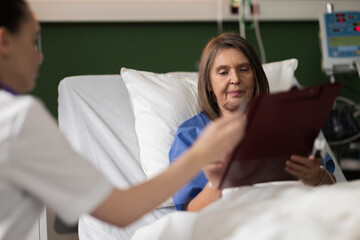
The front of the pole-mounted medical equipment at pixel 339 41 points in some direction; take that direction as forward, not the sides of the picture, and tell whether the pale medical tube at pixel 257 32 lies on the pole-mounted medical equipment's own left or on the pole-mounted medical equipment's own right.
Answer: on the pole-mounted medical equipment's own right

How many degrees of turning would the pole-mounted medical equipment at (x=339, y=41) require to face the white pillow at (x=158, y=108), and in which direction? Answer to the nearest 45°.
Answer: approximately 45° to its right

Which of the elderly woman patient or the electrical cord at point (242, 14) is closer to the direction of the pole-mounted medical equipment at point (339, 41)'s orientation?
the elderly woman patient

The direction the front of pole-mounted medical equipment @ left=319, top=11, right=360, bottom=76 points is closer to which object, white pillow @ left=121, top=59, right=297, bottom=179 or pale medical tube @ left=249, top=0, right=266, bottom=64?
the white pillow

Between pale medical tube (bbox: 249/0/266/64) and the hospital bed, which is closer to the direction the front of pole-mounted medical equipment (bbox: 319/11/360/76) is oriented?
the hospital bed

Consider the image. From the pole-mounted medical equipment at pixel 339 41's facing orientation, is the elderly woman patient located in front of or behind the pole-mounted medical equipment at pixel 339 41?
in front

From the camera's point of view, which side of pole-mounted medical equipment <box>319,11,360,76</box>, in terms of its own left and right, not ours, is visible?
front

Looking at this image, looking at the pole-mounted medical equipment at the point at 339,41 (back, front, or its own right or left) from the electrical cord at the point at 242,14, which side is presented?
right

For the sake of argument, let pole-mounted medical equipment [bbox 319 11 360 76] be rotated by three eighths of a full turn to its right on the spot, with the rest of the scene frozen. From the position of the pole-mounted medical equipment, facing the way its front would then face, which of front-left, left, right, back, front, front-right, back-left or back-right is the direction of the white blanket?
back-left

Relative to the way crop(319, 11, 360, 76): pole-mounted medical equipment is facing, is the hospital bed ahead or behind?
ahead
